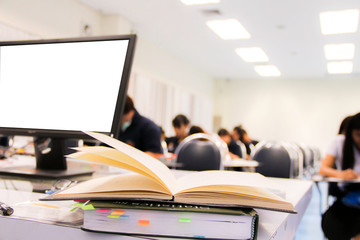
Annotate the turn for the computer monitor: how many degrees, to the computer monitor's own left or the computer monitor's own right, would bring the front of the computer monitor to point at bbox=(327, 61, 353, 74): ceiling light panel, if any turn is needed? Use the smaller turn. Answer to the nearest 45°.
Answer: approximately 180°

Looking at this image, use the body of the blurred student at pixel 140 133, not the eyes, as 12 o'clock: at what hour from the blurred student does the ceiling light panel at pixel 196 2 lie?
The ceiling light panel is roughly at 5 o'clock from the blurred student.

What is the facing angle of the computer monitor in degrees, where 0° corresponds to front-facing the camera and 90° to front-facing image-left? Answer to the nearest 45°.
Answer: approximately 45°

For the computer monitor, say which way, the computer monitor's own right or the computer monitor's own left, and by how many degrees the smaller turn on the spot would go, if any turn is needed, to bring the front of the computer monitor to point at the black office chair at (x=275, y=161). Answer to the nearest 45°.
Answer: approximately 180°
